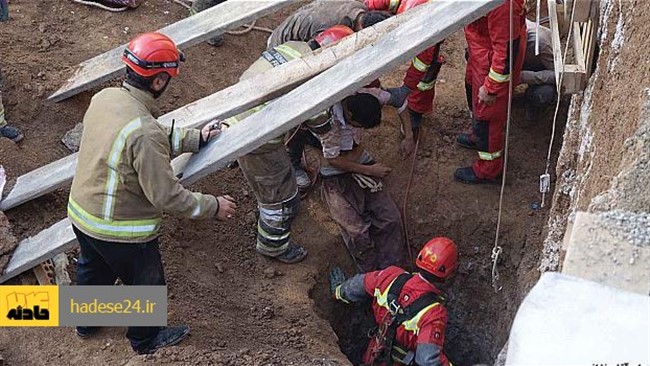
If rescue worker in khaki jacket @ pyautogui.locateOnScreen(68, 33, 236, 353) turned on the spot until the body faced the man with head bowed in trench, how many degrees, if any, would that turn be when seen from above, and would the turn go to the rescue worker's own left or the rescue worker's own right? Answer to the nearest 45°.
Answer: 0° — they already face them

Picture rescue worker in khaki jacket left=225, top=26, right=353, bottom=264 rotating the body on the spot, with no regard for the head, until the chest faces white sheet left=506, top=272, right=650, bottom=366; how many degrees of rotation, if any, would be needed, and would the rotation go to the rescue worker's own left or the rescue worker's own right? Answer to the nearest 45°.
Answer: approximately 45° to the rescue worker's own right

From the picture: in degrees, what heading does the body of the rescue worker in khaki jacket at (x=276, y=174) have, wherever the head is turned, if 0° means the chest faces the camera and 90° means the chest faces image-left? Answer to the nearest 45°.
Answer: approximately 270°

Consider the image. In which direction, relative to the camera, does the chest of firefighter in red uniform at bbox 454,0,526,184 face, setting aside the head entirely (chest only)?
to the viewer's left

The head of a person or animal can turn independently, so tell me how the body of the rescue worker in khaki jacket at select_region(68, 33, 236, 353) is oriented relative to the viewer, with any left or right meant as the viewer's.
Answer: facing away from the viewer and to the right of the viewer

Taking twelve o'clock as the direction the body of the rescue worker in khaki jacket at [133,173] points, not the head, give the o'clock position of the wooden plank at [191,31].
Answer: The wooden plank is roughly at 11 o'clock from the rescue worker in khaki jacket.

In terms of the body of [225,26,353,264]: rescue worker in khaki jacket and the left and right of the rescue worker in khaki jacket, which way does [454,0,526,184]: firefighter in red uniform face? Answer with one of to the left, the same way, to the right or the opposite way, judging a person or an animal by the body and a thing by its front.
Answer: the opposite way

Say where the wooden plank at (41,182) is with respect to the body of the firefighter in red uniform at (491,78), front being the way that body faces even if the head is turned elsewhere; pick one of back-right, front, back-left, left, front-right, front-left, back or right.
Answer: front-left

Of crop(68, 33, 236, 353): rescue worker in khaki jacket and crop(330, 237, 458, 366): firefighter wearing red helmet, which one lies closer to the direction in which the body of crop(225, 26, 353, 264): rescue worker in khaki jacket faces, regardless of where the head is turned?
the firefighter wearing red helmet
